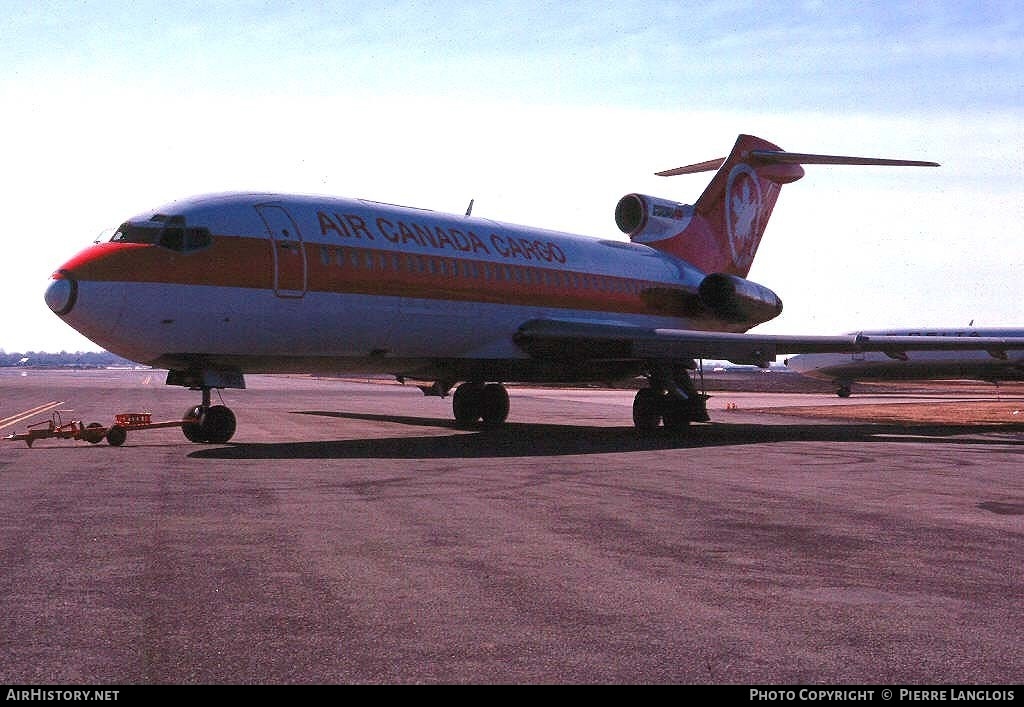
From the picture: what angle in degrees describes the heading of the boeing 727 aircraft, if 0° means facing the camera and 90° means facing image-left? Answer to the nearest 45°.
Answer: approximately 45°

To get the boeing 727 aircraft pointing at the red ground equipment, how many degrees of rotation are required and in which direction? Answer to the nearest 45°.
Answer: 0° — it already faces it
